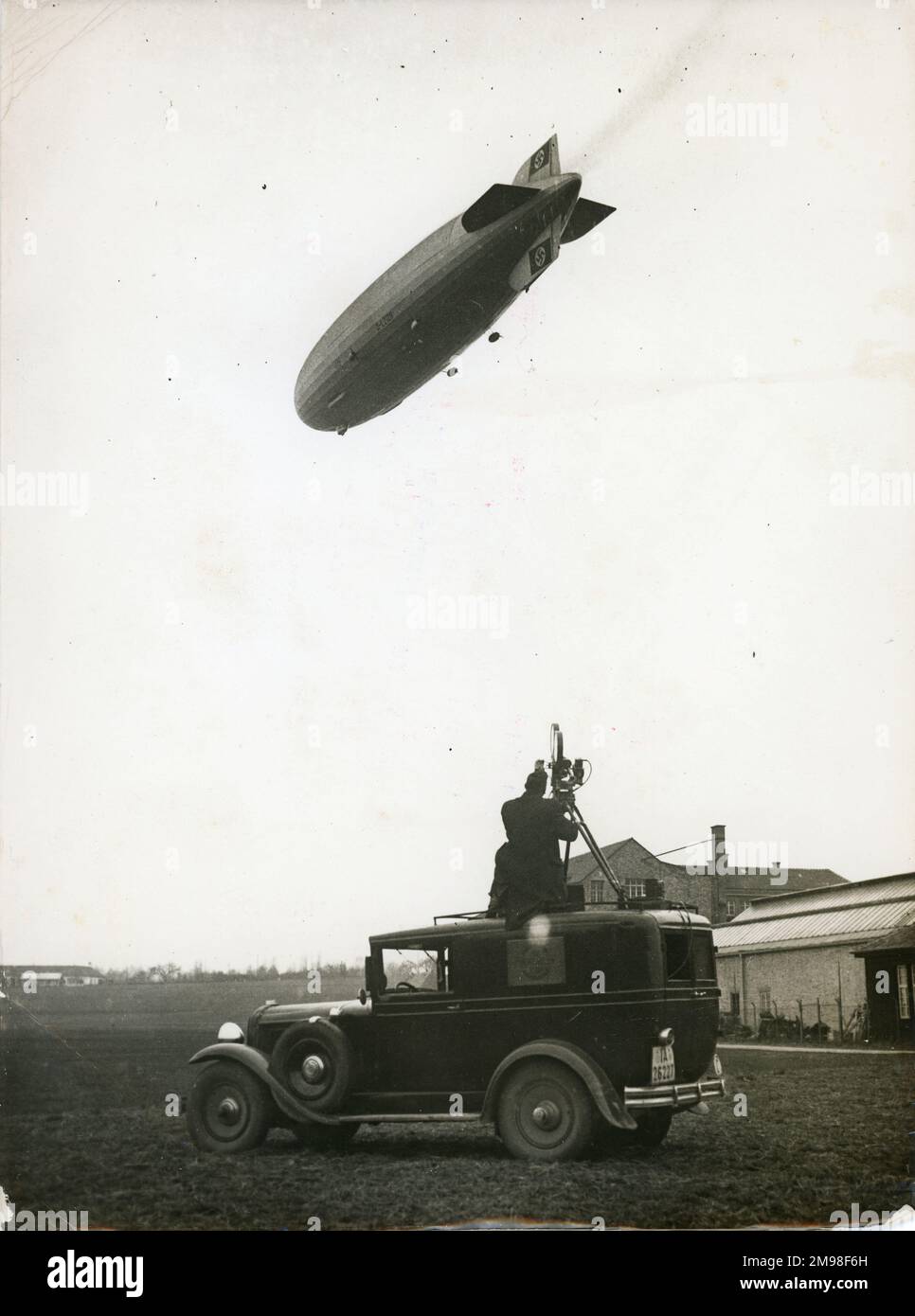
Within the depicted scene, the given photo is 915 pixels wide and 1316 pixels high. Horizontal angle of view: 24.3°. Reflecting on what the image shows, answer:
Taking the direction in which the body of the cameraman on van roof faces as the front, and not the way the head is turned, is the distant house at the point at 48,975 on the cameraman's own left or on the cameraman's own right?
on the cameraman's own left

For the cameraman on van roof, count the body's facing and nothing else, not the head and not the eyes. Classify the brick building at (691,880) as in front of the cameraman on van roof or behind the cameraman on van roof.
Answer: in front

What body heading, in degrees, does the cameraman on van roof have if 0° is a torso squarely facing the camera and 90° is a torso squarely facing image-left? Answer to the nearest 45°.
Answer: approximately 225°

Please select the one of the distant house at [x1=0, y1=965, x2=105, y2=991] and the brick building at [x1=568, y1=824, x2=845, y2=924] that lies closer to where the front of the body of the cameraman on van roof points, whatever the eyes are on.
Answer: the brick building
